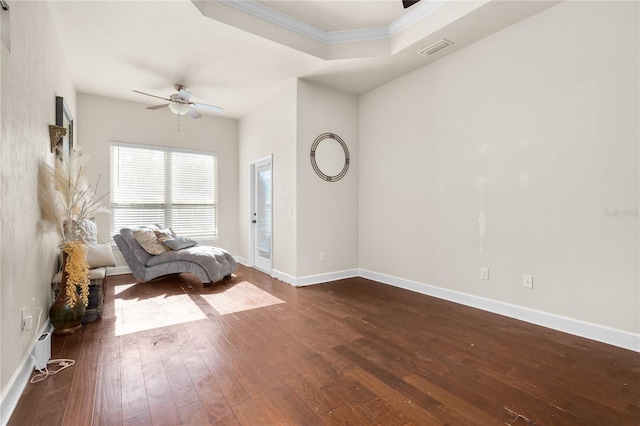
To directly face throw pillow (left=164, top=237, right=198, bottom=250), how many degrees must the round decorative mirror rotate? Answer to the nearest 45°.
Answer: approximately 135° to its right

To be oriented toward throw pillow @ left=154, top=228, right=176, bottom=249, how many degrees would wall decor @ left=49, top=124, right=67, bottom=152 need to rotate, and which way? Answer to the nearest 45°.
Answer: approximately 45° to its left

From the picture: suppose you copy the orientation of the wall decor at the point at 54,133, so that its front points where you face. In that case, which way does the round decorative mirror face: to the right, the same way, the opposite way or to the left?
to the right

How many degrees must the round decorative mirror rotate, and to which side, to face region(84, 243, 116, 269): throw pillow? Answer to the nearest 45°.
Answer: approximately 90° to its right

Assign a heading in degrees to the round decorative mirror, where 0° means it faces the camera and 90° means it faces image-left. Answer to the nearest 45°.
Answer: approximately 315°

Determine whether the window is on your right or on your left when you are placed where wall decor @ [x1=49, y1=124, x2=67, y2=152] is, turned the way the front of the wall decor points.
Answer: on your left

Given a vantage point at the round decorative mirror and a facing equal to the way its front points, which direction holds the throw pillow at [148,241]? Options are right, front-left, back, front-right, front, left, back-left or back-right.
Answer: back-right

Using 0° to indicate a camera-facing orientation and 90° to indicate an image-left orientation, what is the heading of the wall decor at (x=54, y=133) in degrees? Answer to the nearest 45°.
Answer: approximately 270°
